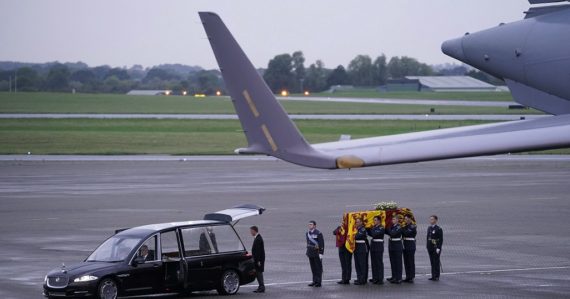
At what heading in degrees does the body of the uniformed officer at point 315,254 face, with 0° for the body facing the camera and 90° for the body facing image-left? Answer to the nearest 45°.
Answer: approximately 45°

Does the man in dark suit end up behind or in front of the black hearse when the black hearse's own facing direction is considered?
behind

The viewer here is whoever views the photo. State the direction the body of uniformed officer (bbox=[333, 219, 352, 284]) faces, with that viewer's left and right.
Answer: facing to the left of the viewer

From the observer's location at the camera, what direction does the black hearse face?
facing the viewer and to the left of the viewer

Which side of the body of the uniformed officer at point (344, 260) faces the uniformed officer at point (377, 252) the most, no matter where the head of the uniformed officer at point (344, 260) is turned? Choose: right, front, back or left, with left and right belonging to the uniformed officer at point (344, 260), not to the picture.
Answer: back

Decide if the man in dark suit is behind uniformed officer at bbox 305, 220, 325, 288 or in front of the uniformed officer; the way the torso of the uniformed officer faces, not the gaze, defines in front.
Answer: in front
